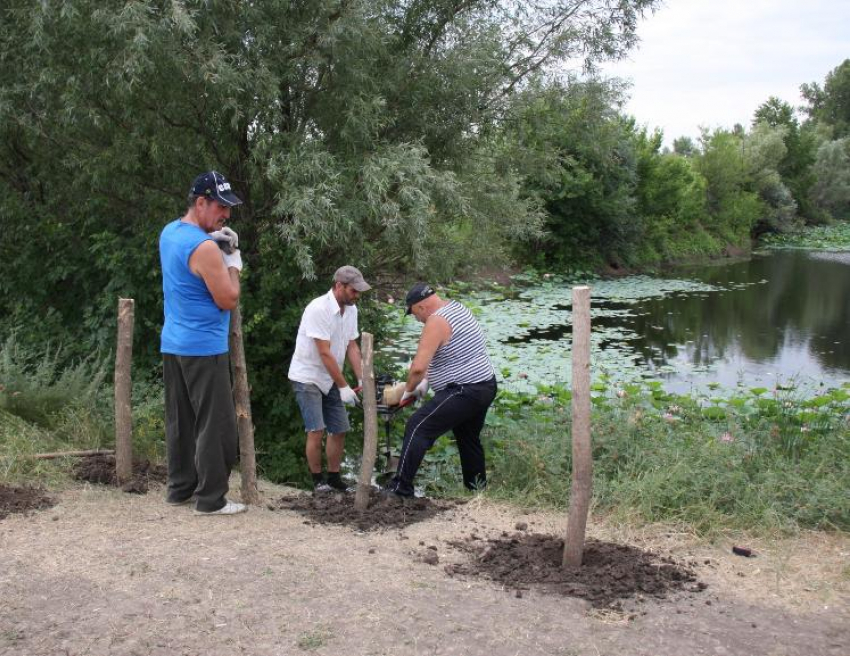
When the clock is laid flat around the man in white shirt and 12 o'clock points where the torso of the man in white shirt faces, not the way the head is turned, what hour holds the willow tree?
The willow tree is roughly at 7 o'clock from the man in white shirt.

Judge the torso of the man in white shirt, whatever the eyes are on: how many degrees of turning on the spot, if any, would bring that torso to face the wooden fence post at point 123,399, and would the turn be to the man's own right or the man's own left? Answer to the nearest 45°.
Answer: approximately 135° to the man's own right

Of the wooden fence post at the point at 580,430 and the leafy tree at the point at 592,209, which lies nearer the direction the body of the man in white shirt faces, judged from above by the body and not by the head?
the wooden fence post

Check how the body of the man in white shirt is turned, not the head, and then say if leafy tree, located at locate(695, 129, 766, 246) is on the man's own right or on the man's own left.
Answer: on the man's own left

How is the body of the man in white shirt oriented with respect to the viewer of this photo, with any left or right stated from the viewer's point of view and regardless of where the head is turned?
facing the viewer and to the right of the viewer

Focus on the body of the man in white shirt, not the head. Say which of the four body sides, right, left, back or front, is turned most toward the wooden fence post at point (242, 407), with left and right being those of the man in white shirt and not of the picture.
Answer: right

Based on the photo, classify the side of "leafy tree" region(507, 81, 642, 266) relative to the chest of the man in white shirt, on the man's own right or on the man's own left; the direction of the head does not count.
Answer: on the man's own left

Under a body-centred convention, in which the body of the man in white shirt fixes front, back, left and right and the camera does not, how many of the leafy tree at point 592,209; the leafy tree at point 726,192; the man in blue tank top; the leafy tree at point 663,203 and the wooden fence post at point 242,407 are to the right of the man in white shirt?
2

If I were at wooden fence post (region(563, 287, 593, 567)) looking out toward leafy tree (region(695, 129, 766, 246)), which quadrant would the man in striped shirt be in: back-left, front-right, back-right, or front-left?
front-left

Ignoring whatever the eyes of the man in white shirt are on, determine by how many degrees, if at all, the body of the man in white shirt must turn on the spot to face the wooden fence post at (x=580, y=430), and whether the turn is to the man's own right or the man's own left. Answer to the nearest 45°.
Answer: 0° — they already face it

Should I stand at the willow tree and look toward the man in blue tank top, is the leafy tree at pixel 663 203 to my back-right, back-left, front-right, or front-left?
back-left
